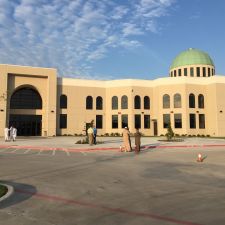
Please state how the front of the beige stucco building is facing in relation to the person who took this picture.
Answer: facing the viewer
